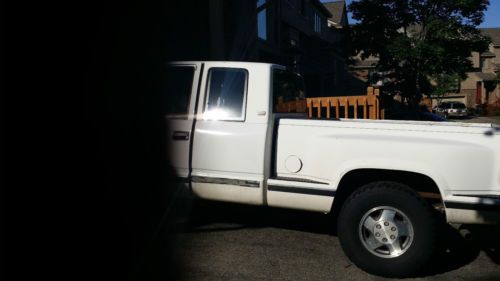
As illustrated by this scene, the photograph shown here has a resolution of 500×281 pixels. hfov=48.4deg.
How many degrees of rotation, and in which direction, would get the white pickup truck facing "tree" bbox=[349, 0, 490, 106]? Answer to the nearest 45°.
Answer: approximately 90° to its right

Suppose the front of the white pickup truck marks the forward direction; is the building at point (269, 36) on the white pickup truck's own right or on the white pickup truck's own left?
on the white pickup truck's own right

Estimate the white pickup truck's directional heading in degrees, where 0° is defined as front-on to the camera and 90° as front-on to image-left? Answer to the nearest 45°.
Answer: approximately 90°

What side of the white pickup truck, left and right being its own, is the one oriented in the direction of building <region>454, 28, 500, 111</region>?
right

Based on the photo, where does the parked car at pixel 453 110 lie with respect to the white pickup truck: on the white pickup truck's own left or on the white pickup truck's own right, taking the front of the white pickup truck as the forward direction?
on the white pickup truck's own right

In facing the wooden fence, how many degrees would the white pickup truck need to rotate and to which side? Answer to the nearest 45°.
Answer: approximately 90° to its right
